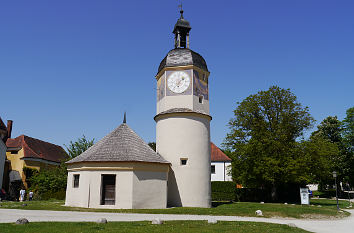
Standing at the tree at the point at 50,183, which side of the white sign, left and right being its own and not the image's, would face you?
right

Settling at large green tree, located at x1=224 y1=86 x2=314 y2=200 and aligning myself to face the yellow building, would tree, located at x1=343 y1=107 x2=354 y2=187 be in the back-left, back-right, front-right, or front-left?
back-right

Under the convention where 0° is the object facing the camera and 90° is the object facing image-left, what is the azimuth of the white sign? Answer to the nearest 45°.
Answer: approximately 0°

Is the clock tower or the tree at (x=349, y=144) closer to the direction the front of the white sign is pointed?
the clock tower

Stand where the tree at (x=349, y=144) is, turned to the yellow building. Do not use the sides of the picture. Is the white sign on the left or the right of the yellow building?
left

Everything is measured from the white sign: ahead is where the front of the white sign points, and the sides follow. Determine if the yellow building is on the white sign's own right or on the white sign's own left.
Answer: on the white sign's own right

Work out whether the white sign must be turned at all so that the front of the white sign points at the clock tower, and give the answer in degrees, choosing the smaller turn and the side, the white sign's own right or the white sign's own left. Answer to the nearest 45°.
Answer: approximately 45° to the white sign's own right

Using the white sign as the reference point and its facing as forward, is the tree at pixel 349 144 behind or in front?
behind

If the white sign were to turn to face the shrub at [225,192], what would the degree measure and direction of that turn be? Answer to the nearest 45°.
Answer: approximately 135° to its right

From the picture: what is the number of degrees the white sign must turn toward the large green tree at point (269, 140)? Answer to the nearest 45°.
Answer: approximately 135° to its right
